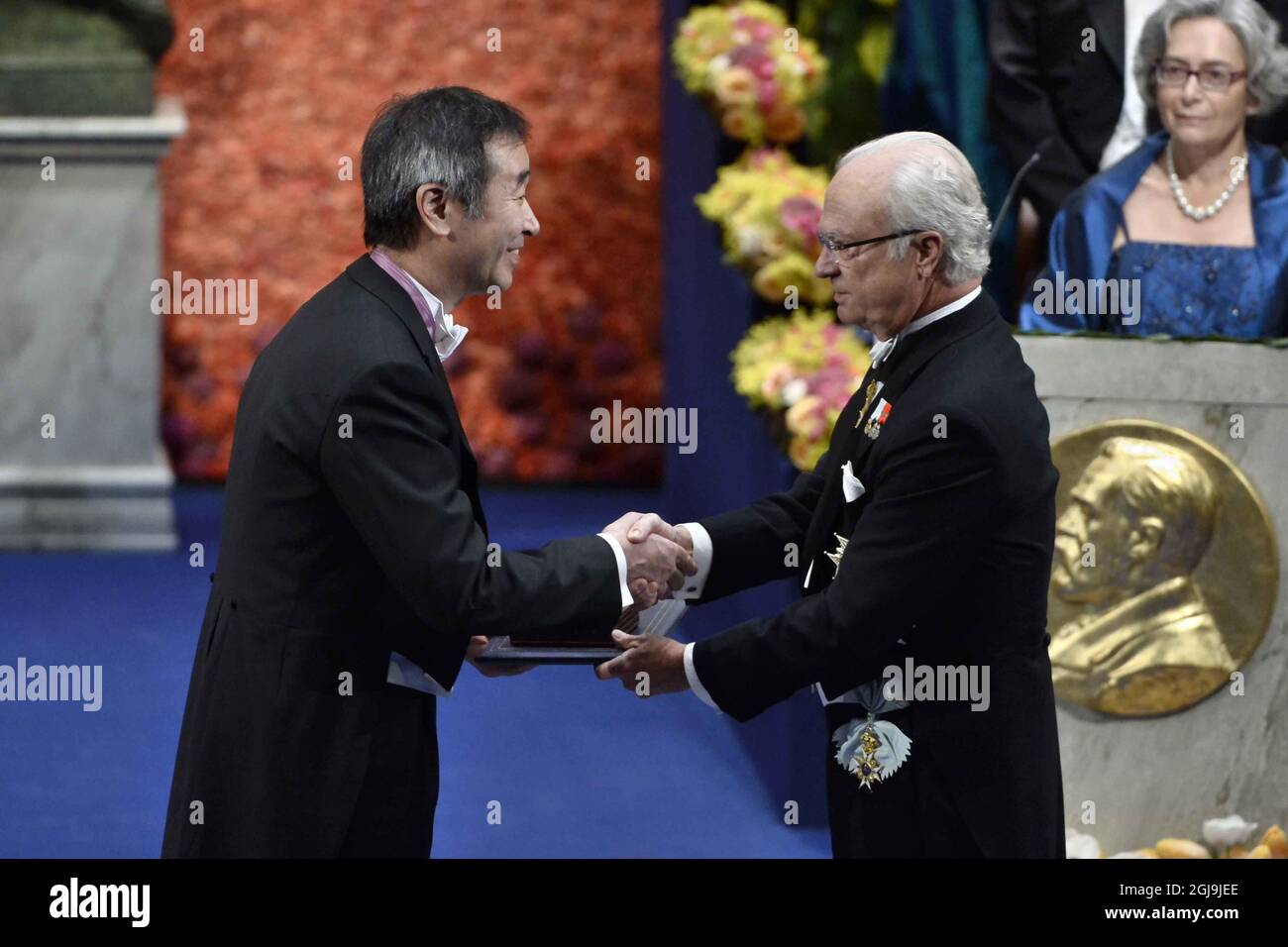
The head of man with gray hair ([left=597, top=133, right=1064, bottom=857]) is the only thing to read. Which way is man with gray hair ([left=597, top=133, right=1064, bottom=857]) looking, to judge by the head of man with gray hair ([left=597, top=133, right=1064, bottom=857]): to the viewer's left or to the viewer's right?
to the viewer's left

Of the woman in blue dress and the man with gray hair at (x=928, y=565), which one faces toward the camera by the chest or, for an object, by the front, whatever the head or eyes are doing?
the woman in blue dress

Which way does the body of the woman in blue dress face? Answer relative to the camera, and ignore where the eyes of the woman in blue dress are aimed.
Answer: toward the camera

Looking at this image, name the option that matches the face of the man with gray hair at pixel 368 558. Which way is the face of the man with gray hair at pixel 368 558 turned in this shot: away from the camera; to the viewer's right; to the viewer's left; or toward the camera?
to the viewer's right

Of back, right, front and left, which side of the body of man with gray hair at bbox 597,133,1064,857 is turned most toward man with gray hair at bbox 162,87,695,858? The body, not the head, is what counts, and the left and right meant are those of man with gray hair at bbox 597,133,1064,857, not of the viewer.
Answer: front

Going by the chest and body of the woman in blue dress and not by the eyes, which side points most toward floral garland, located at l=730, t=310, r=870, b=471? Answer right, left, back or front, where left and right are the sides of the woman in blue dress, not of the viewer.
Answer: right

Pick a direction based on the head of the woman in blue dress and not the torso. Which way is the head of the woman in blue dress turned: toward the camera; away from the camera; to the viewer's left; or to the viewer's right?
toward the camera

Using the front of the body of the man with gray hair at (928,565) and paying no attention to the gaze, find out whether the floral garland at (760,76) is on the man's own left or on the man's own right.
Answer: on the man's own right

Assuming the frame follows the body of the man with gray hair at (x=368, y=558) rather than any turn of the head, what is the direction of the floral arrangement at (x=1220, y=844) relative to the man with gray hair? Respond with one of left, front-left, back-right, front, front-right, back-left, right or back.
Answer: front-left

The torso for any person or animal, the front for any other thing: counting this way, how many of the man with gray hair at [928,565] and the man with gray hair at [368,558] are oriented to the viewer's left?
1

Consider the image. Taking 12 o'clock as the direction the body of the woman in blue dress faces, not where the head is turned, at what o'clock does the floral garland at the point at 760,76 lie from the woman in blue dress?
The floral garland is roughly at 4 o'clock from the woman in blue dress.

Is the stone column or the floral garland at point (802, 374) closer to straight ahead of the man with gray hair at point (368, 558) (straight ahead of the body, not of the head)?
the floral garland

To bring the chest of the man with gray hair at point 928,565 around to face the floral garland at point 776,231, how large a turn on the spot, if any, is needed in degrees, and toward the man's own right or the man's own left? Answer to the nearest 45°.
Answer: approximately 90° to the man's own right

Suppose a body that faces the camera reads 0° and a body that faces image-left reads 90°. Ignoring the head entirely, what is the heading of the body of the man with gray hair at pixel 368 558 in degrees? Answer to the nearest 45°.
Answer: approximately 270°

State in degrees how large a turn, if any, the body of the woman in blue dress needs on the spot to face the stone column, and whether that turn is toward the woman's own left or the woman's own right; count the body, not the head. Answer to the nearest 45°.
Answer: approximately 135° to the woman's own right

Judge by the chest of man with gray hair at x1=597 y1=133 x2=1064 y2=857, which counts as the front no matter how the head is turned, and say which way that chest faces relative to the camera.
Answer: to the viewer's left
